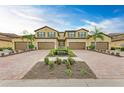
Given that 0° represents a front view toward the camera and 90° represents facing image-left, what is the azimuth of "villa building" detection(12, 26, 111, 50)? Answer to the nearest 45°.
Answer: approximately 0°
